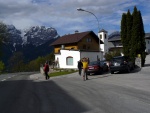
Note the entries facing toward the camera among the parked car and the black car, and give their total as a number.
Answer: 0

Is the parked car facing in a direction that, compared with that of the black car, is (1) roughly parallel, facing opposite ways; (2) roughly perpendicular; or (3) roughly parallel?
roughly parallel
